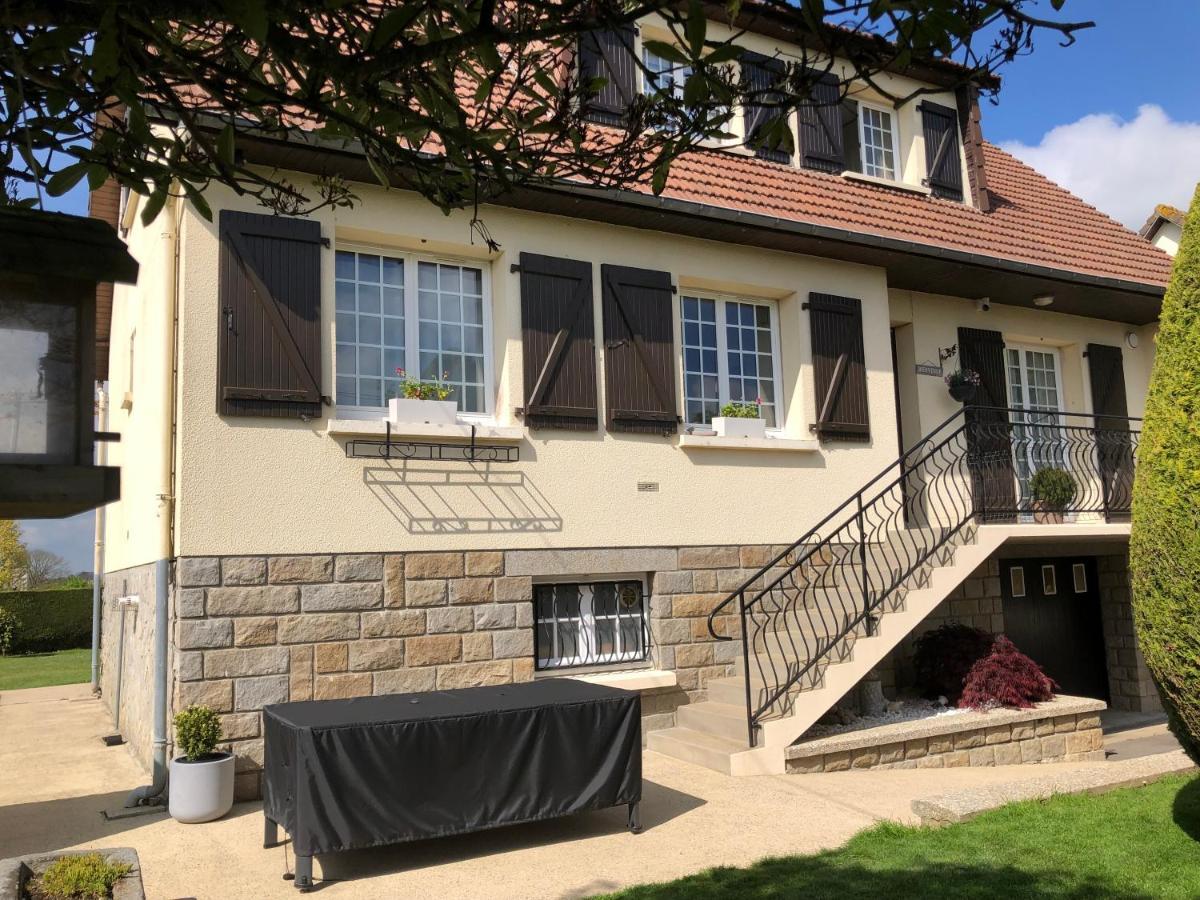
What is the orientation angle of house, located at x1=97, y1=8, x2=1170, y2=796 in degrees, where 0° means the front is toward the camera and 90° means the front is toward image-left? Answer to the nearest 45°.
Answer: approximately 315°

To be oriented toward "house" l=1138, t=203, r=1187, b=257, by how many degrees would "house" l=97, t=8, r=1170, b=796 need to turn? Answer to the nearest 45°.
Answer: approximately 90° to its left

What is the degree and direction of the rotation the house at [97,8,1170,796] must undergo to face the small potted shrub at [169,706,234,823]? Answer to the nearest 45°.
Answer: approximately 90° to its right

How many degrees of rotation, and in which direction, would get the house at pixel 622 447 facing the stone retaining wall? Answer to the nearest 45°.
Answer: approximately 45° to its left
